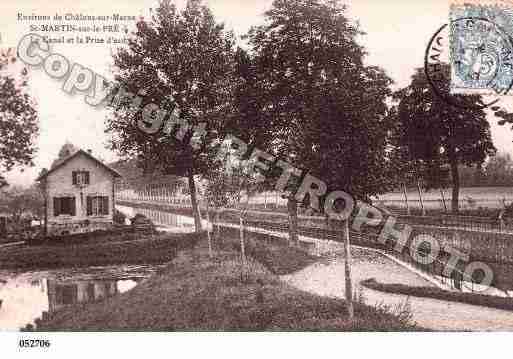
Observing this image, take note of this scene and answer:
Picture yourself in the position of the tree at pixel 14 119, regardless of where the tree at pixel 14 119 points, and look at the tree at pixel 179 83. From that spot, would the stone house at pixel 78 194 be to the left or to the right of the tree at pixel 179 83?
left
